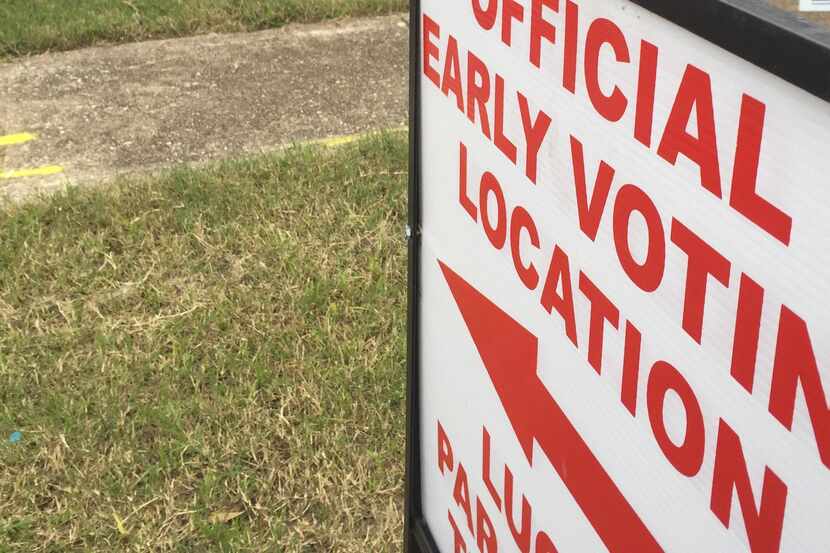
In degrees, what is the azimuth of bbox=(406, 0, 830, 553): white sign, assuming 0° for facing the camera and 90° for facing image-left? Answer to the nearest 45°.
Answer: approximately 45°
